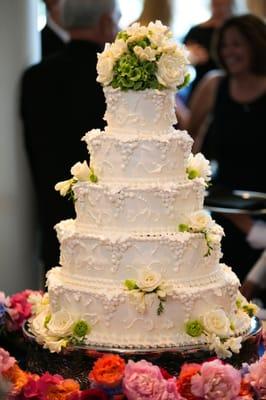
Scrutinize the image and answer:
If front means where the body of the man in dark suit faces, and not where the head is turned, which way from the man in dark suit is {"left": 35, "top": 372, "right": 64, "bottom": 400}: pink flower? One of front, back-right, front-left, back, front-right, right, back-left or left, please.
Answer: back-right

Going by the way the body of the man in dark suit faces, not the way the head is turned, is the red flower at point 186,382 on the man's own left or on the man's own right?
on the man's own right

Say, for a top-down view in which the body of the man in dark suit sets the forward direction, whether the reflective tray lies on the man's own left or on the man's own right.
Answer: on the man's own right

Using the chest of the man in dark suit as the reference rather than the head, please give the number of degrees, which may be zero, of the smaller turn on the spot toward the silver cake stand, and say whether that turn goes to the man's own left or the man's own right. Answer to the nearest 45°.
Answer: approximately 135° to the man's own right

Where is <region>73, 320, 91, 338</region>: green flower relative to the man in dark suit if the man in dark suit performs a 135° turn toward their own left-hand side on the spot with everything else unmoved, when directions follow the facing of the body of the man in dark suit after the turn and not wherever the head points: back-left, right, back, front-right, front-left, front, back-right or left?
left

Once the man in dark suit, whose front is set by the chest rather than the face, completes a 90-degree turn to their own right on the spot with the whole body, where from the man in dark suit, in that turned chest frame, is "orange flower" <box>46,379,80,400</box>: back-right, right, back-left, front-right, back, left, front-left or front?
front-right

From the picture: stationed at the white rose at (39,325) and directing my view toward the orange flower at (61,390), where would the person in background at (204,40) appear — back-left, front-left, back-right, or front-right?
back-left

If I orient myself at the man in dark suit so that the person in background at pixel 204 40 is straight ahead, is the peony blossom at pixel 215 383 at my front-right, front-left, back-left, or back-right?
back-right

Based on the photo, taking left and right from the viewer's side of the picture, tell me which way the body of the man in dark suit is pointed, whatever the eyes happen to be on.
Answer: facing away from the viewer and to the right of the viewer

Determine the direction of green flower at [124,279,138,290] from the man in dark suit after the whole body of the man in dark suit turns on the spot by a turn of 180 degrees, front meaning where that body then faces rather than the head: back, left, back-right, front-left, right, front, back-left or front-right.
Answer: front-left

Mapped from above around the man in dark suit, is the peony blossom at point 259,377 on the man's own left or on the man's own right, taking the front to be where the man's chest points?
on the man's own right

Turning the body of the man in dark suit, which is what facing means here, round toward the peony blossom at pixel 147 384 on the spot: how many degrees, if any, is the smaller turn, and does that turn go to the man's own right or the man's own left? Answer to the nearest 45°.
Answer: approximately 135° to the man's own right

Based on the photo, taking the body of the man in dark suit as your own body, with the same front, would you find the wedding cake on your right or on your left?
on your right
